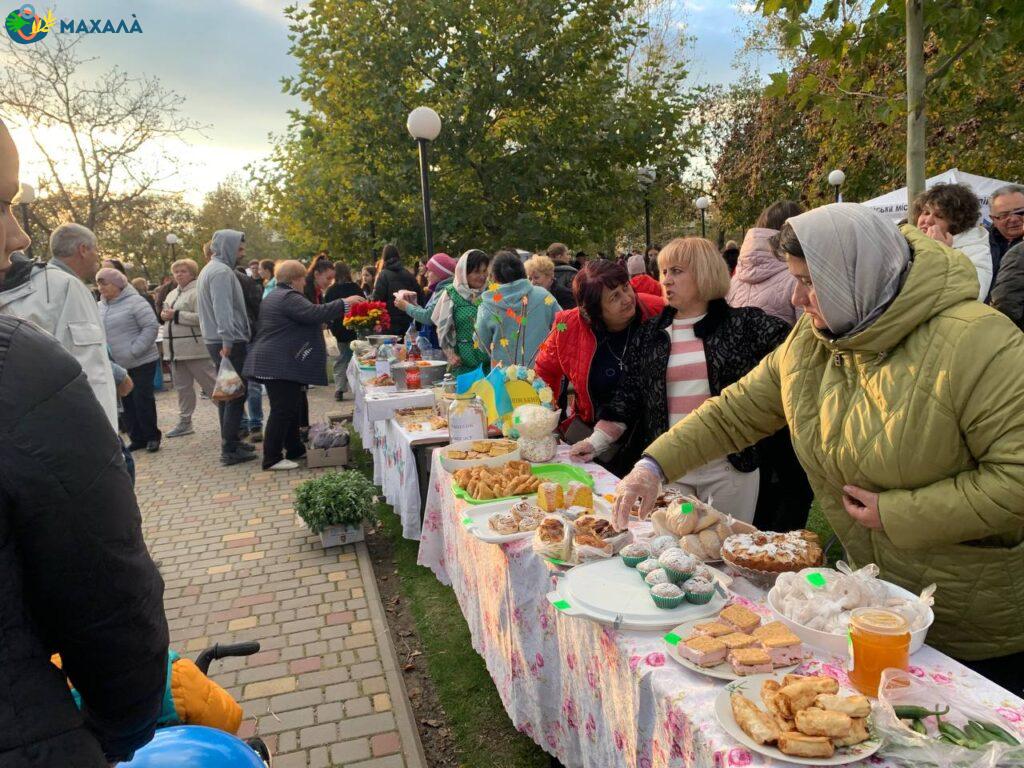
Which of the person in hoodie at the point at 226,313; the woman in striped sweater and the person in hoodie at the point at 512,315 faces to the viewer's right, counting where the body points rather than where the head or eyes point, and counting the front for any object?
the person in hoodie at the point at 226,313

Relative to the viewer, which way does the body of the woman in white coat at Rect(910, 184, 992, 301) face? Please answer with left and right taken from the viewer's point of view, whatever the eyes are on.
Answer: facing the viewer and to the left of the viewer

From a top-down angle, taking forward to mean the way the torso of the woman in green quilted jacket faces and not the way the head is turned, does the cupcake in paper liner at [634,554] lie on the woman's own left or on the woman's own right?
on the woman's own right

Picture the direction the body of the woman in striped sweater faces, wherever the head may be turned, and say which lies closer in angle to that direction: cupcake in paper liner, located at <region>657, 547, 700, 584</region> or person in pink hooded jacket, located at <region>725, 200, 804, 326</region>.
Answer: the cupcake in paper liner

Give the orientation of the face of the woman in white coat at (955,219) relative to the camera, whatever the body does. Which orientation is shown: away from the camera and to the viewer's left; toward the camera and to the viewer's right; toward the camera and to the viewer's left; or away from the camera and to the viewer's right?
toward the camera and to the viewer's left

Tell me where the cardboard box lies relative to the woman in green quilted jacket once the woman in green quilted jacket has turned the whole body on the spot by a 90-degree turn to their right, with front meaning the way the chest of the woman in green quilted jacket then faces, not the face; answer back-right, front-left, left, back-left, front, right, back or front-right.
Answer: front

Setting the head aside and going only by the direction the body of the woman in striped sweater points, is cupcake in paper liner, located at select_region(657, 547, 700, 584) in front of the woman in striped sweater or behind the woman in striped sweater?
in front

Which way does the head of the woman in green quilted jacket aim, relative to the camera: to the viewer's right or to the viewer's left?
to the viewer's left

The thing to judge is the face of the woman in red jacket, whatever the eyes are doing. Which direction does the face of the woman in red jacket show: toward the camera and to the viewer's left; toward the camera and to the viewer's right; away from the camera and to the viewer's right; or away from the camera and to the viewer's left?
toward the camera and to the viewer's right

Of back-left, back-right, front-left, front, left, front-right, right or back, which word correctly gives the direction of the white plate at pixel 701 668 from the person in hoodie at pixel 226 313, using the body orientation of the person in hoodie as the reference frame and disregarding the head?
right
